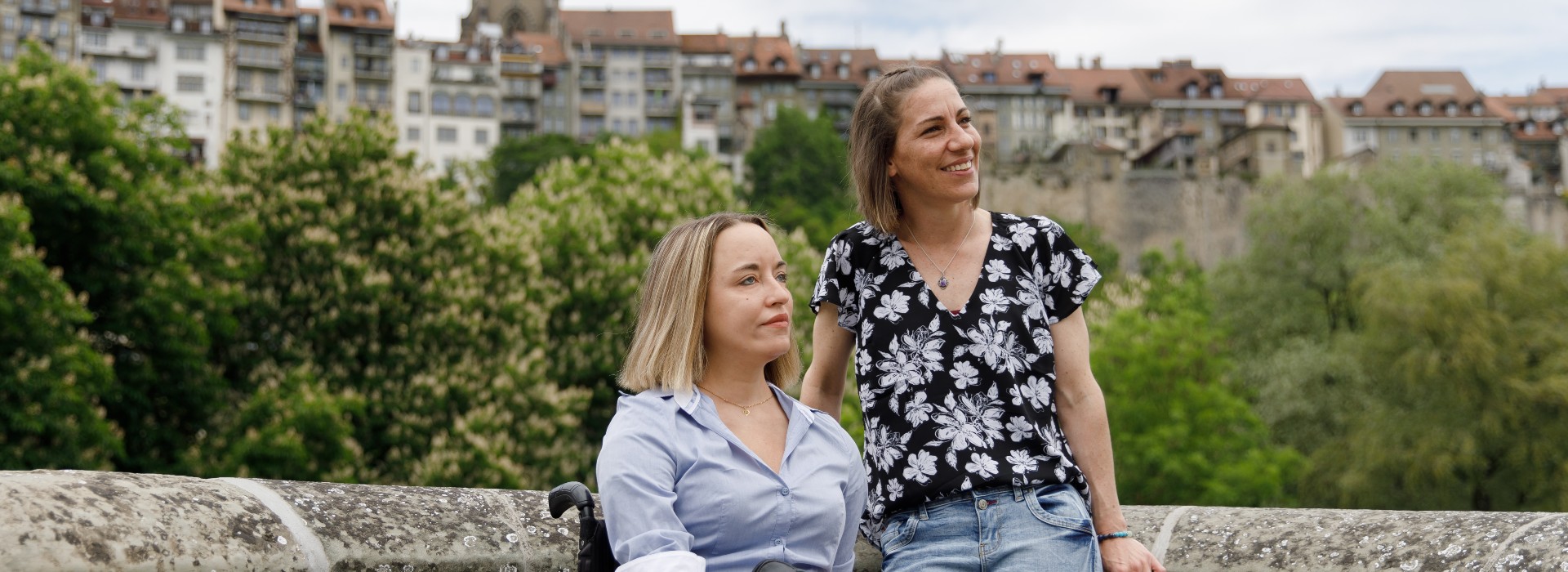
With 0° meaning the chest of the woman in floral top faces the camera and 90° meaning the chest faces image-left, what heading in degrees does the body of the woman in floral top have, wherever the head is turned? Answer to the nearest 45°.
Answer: approximately 0°

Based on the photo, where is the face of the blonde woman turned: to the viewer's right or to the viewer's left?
to the viewer's right

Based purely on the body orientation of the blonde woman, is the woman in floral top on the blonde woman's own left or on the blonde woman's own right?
on the blonde woman's own left

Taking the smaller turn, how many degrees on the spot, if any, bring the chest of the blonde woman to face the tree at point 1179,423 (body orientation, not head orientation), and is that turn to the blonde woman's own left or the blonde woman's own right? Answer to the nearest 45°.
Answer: approximately 135° to the blonde woman's own left

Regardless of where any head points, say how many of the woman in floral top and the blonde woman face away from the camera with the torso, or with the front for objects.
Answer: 0
